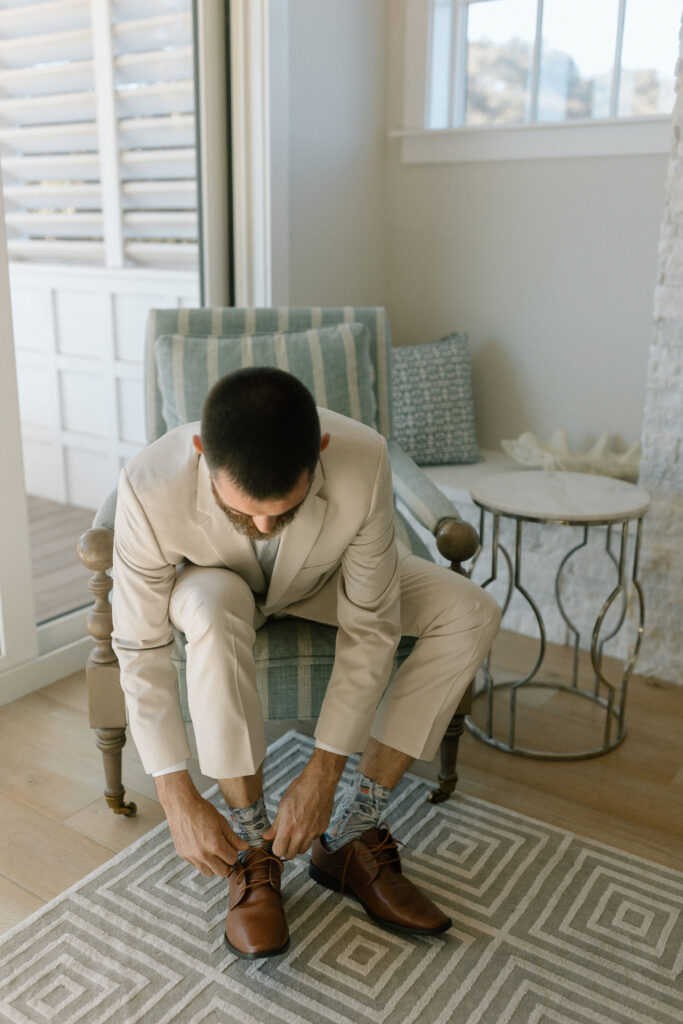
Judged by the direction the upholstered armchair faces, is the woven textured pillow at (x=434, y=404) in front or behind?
behind

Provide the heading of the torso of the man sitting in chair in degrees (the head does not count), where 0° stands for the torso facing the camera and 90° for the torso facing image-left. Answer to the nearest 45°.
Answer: approximately 0°

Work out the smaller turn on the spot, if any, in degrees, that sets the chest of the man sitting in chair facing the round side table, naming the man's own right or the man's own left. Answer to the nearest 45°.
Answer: approximately 135° to the man's own left

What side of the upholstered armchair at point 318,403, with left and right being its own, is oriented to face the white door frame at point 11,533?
right

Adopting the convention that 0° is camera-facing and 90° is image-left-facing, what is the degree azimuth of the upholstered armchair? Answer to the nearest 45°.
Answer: approximately 0°

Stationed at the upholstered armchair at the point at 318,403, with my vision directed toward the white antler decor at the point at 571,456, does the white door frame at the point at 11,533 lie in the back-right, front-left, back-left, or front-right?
back-left

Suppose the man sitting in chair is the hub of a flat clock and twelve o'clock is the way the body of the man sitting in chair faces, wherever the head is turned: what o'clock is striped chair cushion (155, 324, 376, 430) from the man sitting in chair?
The striped chair cushion is roughly at 6 o'clock from the man sitting in chair.
